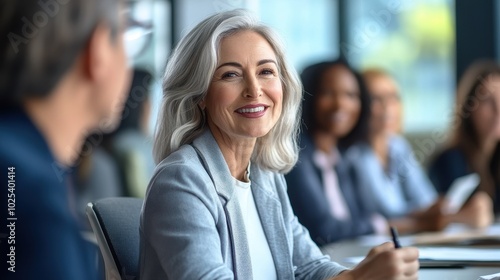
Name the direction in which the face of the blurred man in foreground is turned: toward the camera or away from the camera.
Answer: away from the camera

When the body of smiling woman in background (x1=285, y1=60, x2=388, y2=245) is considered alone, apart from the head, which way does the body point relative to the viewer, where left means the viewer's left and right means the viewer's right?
facing the viewer and to the right of the viewer

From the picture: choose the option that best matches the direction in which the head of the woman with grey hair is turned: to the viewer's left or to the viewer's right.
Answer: to the viewer's left

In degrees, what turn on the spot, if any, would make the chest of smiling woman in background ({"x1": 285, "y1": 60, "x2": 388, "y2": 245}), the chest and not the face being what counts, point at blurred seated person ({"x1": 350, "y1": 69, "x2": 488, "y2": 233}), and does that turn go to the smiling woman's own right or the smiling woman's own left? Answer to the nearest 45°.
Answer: approximately 135° to the smiling woman's own left

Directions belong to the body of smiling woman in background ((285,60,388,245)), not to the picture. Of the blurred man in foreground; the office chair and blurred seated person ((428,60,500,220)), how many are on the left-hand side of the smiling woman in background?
1

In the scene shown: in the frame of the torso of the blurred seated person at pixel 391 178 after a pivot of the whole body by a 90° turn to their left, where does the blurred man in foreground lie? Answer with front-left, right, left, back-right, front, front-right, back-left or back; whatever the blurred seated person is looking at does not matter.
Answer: back-right

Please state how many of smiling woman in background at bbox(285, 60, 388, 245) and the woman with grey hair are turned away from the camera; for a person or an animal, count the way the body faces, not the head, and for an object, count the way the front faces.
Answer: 0

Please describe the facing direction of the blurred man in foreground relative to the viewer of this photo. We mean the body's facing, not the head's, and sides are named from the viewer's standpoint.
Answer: facing away from the viewer and to the right of the viewer
